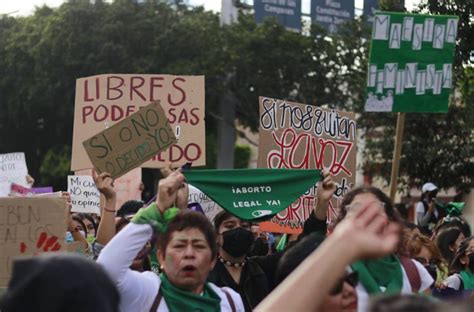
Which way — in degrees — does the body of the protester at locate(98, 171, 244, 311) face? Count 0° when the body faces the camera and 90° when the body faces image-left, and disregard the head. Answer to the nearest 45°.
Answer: approximately 0°

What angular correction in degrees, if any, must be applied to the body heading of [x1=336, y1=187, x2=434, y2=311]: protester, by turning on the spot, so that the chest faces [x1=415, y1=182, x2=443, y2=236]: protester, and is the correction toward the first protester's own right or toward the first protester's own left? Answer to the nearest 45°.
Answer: approximately 180°

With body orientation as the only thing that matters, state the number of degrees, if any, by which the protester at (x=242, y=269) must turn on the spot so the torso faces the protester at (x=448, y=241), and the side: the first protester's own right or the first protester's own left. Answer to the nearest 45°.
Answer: approximately 135° to the first protester's own left

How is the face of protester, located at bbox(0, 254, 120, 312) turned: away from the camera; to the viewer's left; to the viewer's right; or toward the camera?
away from the camera

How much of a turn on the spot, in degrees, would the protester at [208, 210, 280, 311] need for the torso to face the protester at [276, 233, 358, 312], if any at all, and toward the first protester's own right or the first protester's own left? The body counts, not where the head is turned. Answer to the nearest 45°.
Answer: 0° — they already face them

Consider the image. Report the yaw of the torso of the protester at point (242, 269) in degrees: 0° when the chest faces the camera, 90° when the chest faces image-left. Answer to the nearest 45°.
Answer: approximately 0°
